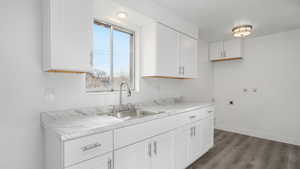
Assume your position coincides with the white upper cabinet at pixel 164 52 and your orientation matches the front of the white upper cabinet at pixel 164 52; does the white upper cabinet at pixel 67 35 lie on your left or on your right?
on your right

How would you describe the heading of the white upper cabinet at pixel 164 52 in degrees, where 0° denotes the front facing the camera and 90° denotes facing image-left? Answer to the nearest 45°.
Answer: approximately 315°

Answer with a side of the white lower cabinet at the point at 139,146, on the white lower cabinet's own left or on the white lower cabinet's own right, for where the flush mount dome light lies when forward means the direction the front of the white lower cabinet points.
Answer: on the white lower cabinet's own left

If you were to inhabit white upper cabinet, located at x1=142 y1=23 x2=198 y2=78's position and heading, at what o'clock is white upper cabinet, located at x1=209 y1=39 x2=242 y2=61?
white upper cabinet, located at x1=209 y1=39 x2=242 y2=61 is roughly at 9 o'clock from white upper cabinet, located at x1=142 y1=23 x2=198 y2=78.

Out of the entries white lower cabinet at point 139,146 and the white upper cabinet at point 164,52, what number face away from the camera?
0

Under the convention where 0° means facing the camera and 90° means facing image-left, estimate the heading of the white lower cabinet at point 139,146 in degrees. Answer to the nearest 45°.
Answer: approximately 315°

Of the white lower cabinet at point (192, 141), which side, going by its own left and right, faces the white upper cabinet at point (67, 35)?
right

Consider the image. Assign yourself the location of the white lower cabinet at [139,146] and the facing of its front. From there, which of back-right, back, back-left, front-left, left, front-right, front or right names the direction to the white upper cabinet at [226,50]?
left

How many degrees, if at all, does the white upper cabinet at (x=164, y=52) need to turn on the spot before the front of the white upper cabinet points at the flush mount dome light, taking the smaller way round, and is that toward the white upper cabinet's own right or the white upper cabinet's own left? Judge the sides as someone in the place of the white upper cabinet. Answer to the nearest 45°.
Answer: approximately 90° to the white upper cabinet's own left
